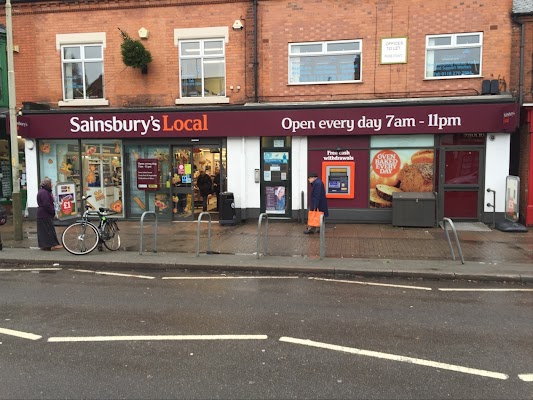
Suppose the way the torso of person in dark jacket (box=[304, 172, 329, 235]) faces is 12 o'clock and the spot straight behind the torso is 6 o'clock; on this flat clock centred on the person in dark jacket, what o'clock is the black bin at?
The black bin is roughly at 1 o'clock from the person in dark jacket.

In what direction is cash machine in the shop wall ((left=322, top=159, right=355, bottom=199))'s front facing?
toward the camera

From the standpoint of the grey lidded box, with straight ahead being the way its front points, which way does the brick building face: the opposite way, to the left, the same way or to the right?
the same way

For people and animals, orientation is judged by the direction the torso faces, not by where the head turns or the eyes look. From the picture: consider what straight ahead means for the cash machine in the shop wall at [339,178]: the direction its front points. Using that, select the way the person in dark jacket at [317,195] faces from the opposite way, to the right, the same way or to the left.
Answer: to the right

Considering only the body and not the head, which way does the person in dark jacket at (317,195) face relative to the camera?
to the viewer's left

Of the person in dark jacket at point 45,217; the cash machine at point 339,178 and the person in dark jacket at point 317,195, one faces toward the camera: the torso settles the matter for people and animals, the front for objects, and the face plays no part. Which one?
the cash machine

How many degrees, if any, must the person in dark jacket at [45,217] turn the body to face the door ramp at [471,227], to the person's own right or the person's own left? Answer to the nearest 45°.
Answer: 0° — they already face it

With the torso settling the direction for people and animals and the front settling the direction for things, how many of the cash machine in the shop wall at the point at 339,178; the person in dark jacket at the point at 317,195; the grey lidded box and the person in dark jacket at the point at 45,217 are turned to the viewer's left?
1

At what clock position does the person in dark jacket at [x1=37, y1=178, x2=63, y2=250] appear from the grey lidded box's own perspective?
The person in dark jacket is roughly at 2 o'clock from the grey lidded box.

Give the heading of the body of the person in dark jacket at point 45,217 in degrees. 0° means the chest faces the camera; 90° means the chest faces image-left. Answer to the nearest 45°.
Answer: approximately 270°

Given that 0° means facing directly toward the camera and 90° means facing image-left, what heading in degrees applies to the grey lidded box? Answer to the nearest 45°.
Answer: approximately 0°

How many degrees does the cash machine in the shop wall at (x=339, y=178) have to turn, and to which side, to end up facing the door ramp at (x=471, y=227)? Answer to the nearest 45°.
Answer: approximately 90° to its left

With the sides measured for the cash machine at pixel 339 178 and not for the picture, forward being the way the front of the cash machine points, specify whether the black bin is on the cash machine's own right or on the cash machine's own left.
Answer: on the cash machine's own right

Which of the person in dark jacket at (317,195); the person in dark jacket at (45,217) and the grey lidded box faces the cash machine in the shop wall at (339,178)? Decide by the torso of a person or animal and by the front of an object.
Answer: the person in dark jacket at (45,217)
